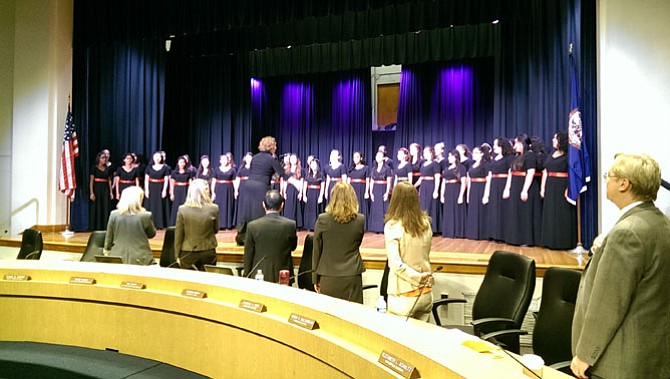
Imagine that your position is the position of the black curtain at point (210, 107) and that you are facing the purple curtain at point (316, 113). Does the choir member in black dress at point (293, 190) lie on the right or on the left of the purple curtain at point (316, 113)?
right

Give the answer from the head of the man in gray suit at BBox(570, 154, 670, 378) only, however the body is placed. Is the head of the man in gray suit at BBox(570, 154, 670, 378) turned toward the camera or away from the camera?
away from the camera

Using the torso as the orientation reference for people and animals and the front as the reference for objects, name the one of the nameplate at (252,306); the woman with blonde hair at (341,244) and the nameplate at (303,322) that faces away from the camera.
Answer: the woman with blonde hair

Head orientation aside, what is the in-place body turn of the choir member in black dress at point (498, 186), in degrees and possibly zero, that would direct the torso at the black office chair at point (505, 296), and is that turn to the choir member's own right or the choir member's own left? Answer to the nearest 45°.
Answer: approximately 45° to the choir member's own left

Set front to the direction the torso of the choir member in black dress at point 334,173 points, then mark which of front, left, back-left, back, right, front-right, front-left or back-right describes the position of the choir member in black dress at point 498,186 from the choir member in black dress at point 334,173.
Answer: front-left

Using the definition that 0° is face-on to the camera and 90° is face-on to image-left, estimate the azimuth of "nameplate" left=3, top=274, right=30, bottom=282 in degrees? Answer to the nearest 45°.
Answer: approximately 0°

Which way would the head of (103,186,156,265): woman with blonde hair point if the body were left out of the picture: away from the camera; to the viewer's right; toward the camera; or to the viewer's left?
away from the camera

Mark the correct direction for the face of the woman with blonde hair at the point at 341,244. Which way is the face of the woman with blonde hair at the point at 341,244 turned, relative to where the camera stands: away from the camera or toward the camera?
away from the camera

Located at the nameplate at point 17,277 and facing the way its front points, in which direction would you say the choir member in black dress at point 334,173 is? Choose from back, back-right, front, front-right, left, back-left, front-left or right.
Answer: back-left

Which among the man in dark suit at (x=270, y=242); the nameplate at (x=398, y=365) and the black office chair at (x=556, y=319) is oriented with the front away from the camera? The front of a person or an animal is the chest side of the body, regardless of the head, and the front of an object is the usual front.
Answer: the man in dark suit

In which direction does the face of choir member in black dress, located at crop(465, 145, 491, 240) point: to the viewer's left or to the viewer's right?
to the viewer's left

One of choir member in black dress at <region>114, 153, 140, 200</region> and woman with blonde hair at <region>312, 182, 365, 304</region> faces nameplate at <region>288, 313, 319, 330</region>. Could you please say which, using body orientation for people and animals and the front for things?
the choir member in black dress

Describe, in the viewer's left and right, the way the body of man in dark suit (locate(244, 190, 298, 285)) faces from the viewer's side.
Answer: facing away from the viewer

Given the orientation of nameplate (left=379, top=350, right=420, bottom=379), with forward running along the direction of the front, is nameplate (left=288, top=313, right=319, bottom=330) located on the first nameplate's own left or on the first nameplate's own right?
on the first nameplate's own right

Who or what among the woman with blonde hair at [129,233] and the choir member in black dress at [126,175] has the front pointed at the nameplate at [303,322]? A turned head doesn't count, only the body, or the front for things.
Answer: the choir member in black dress
